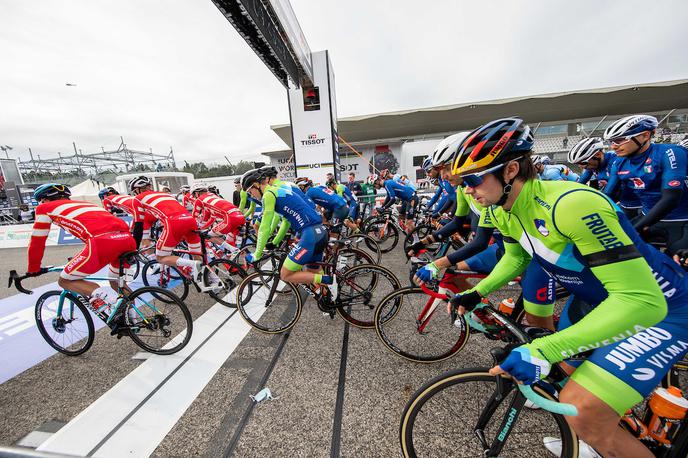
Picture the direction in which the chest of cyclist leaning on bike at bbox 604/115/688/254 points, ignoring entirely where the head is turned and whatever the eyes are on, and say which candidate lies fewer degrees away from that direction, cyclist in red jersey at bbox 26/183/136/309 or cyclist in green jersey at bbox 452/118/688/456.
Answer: the cyclist in red jersey

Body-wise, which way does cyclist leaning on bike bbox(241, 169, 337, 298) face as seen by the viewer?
to the viewer's left

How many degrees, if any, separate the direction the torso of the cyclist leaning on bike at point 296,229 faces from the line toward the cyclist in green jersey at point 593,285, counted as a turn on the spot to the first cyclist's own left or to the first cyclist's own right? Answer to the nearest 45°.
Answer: approximately 135° to the first cyclist's own left

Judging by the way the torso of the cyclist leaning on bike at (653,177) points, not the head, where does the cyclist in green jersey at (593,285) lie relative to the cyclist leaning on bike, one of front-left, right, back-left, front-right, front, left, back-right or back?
front-left

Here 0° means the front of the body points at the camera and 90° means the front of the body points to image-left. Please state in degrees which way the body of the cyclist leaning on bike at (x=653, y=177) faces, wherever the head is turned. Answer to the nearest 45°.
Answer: approximately 45°

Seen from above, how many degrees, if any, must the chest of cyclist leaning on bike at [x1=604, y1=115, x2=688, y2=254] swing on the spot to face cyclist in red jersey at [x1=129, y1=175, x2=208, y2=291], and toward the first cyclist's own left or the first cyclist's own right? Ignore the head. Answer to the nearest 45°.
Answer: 0° — they already face them

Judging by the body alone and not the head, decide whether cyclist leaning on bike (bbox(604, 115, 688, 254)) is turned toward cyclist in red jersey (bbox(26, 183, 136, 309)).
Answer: yes
